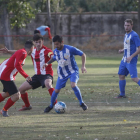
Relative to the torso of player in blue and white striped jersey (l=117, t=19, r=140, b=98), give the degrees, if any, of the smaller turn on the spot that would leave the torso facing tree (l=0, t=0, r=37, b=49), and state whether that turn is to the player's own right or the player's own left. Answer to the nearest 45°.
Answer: approximately 90° to the player's own right

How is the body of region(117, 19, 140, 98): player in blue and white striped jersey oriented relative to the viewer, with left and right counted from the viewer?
facing the viewer and to the left of the viewer

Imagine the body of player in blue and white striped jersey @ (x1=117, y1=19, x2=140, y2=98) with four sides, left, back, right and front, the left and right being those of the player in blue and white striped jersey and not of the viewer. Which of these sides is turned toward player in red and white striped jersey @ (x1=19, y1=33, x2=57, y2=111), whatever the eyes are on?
front

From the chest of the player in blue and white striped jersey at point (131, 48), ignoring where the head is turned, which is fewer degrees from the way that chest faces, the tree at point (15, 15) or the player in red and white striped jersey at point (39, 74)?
the player in red and white striped jersey

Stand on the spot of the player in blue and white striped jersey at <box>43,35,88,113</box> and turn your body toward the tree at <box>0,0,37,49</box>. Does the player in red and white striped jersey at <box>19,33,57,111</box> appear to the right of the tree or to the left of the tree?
left

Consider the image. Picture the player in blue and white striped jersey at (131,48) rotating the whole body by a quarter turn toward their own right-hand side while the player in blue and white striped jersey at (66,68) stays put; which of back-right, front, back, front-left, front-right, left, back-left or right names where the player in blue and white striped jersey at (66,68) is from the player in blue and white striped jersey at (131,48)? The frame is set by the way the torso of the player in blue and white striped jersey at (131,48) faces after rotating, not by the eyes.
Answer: left

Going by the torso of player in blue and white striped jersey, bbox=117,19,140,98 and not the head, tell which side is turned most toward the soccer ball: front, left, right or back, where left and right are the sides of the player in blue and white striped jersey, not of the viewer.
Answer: front
